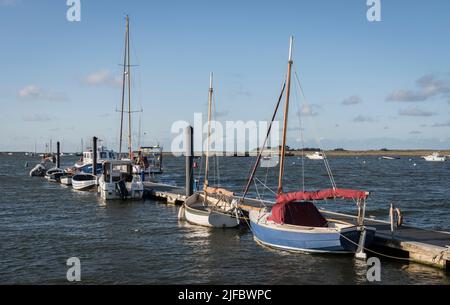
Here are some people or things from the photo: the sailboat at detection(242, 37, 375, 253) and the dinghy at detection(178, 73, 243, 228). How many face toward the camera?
0

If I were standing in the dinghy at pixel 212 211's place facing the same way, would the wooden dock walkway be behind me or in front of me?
behind

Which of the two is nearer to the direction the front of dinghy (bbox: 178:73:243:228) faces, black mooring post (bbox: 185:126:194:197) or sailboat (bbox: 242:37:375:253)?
the black mooring post

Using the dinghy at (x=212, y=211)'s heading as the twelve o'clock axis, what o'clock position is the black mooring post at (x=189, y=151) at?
The black mooring post is roughly at 1 o'clock from the dinghy.

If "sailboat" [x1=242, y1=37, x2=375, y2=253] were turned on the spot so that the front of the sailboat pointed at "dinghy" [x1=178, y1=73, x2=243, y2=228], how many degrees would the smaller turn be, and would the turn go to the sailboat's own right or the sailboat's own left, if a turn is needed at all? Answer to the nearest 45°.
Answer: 0° — it already faces it

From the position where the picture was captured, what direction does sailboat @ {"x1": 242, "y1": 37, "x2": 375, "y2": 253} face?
facing away from the viewer and to the left of the viewer

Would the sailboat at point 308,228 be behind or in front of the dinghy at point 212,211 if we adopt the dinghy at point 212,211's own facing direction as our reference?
behind

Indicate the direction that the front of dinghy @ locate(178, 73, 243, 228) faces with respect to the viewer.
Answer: facing away from the viewer and to the left of the viewer
